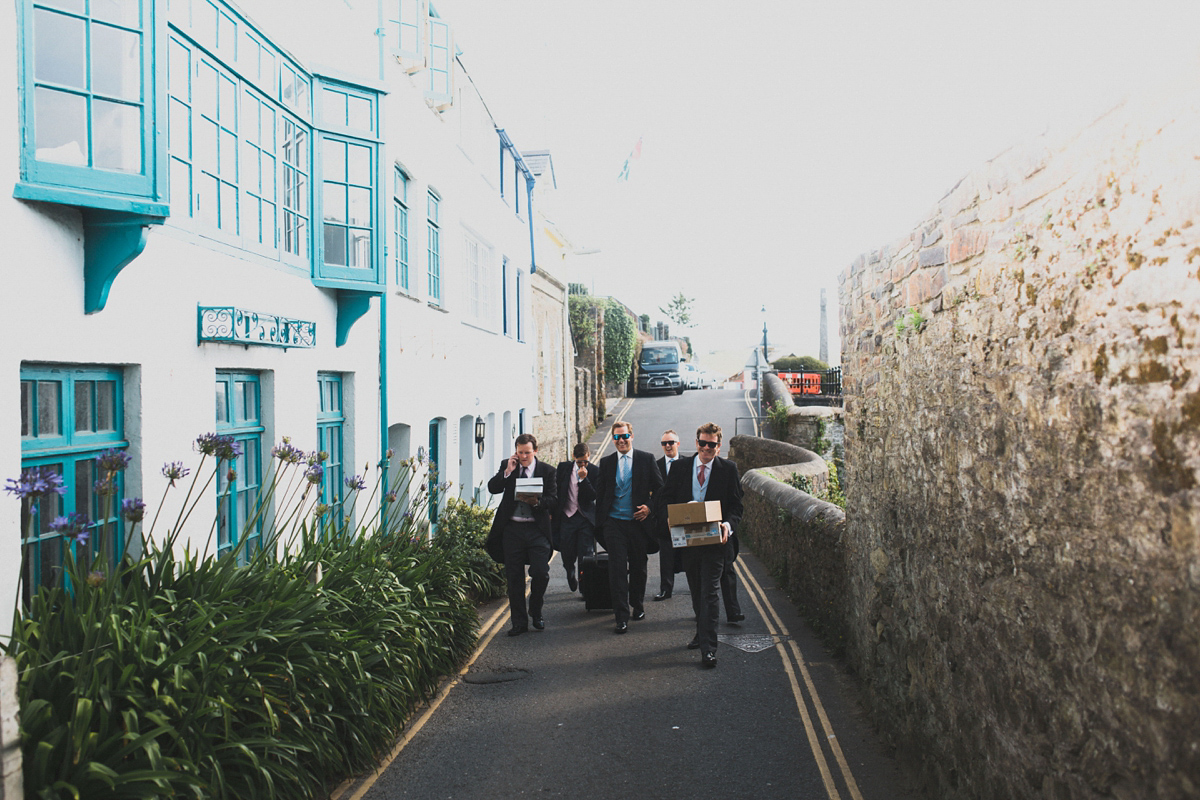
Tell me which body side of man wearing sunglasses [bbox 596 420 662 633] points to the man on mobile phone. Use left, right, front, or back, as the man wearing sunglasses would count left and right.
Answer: right

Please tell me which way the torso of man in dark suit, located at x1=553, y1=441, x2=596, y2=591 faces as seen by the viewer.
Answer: toward the camera

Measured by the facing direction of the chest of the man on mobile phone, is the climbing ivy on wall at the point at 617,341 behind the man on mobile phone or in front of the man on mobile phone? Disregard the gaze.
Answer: behind

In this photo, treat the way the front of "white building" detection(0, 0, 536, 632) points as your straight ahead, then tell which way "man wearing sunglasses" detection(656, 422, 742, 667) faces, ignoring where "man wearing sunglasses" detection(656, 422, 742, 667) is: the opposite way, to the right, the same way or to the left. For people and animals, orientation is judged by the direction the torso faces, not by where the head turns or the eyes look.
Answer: to the right

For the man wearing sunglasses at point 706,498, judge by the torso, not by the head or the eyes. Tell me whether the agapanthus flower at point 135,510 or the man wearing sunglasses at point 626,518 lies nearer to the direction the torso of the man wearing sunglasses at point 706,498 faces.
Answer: the agapanthus flower

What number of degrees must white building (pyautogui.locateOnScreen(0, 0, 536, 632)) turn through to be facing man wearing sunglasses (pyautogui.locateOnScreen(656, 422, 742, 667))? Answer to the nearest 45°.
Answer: approximately 45° to its left

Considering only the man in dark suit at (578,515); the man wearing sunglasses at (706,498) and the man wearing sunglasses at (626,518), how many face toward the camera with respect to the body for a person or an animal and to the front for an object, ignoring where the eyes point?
3

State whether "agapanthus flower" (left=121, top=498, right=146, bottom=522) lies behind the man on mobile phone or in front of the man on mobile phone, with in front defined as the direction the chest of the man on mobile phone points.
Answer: in front

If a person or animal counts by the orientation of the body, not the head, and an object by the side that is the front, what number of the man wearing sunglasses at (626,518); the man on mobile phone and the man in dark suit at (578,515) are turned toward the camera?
3

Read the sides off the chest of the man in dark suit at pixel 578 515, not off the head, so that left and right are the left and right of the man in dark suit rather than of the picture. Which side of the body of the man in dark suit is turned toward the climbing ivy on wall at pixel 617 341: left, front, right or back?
back
